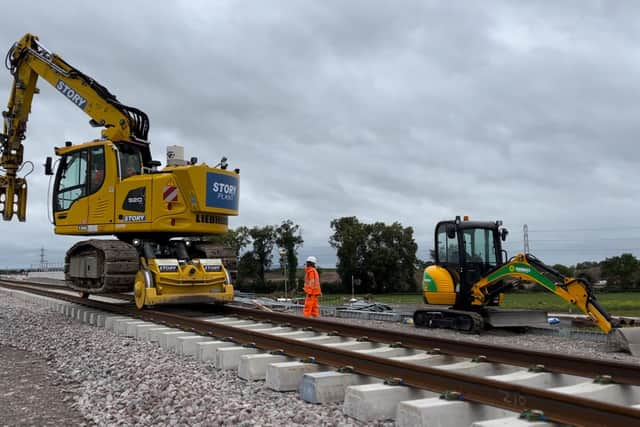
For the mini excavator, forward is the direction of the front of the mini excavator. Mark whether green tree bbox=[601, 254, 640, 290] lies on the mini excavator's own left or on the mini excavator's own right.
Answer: on the mini excavator's own left

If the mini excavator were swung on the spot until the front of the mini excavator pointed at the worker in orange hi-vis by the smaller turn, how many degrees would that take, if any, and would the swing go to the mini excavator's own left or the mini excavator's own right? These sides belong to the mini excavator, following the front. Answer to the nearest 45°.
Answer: approximately 135° to the mini excavator's own right

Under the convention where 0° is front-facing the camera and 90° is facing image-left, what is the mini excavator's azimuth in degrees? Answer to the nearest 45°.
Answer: approximately 315°
